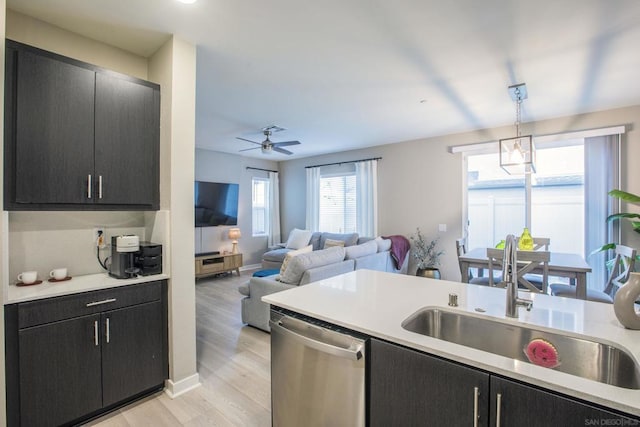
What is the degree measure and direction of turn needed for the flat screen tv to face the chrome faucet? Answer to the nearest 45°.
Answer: approximately 45° to its right

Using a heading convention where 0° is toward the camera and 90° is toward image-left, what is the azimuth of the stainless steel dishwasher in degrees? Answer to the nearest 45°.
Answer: approximately 45°

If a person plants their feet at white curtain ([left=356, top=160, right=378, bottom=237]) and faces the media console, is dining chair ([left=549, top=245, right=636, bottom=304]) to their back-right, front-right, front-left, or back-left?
back-left

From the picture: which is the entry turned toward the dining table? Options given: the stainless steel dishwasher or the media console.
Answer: the media console

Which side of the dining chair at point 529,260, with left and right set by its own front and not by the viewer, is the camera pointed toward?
back

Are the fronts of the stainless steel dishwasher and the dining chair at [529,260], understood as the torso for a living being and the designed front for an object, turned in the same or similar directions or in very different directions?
very different directions

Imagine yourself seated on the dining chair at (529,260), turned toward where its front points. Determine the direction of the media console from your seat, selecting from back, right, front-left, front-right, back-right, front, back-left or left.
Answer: left

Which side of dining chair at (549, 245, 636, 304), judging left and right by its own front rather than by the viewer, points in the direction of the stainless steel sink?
left

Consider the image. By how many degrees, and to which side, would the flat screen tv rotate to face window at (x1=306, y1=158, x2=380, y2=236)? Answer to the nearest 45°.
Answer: approximately 45° to its left

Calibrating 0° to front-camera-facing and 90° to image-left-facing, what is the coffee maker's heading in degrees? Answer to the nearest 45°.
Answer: approximately 315°

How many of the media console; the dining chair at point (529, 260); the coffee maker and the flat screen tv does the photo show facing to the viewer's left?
0

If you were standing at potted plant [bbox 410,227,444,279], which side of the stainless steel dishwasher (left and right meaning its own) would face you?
back

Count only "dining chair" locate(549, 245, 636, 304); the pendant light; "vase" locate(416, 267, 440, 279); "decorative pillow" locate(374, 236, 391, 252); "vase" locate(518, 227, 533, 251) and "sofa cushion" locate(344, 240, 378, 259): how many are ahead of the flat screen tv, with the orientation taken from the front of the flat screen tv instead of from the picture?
6

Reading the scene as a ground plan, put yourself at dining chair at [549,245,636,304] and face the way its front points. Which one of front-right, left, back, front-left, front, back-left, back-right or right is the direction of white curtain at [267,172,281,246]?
front

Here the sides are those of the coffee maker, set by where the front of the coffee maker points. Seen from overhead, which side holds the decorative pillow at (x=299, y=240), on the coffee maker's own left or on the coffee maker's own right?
on the coffee maker's own left

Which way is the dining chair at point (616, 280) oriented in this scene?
to the viewer's left

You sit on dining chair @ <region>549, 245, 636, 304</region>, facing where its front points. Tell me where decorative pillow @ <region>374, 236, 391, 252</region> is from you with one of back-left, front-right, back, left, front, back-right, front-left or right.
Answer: front
